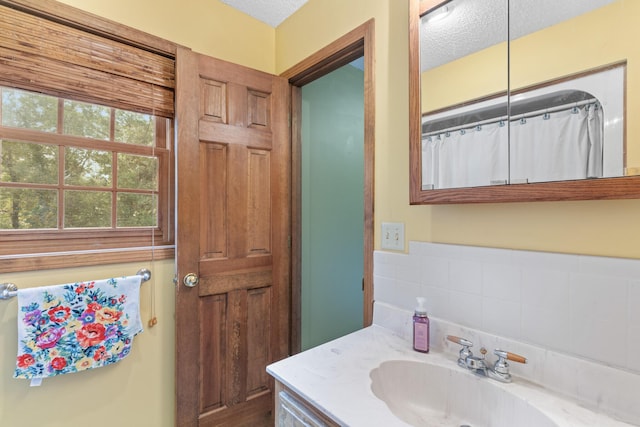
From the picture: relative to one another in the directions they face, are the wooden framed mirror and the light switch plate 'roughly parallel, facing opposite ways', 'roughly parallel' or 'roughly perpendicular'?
roughly parallel

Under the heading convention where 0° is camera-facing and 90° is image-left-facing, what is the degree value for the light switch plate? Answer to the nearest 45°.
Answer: approximately 45°

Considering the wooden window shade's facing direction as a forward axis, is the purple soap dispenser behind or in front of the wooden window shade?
in front

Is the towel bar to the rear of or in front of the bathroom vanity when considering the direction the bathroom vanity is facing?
in front

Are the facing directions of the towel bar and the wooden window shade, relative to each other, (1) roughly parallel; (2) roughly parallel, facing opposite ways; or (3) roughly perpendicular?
roughly parallel

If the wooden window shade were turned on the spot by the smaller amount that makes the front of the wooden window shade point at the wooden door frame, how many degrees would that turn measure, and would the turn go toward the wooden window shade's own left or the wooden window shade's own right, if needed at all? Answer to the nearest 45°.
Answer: approximately 45° to the wooden window shade's own left

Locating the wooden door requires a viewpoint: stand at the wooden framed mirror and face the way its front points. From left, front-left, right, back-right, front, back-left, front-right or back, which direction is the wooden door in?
front-right

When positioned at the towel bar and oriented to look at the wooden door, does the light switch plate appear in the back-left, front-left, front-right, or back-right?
front-right

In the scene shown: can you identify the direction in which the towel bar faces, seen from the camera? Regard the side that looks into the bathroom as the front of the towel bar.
facing the viewer and to the right of the viewer

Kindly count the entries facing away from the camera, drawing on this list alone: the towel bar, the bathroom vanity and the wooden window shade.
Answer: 0

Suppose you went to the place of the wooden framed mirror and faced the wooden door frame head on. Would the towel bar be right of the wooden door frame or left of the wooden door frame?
left

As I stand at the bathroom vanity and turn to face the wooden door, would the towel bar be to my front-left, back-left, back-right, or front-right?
front-left

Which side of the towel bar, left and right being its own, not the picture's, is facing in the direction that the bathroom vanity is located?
front

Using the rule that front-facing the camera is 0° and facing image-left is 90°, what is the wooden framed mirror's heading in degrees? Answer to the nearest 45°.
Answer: approximately 45°

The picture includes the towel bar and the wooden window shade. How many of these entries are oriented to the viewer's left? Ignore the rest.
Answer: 0
